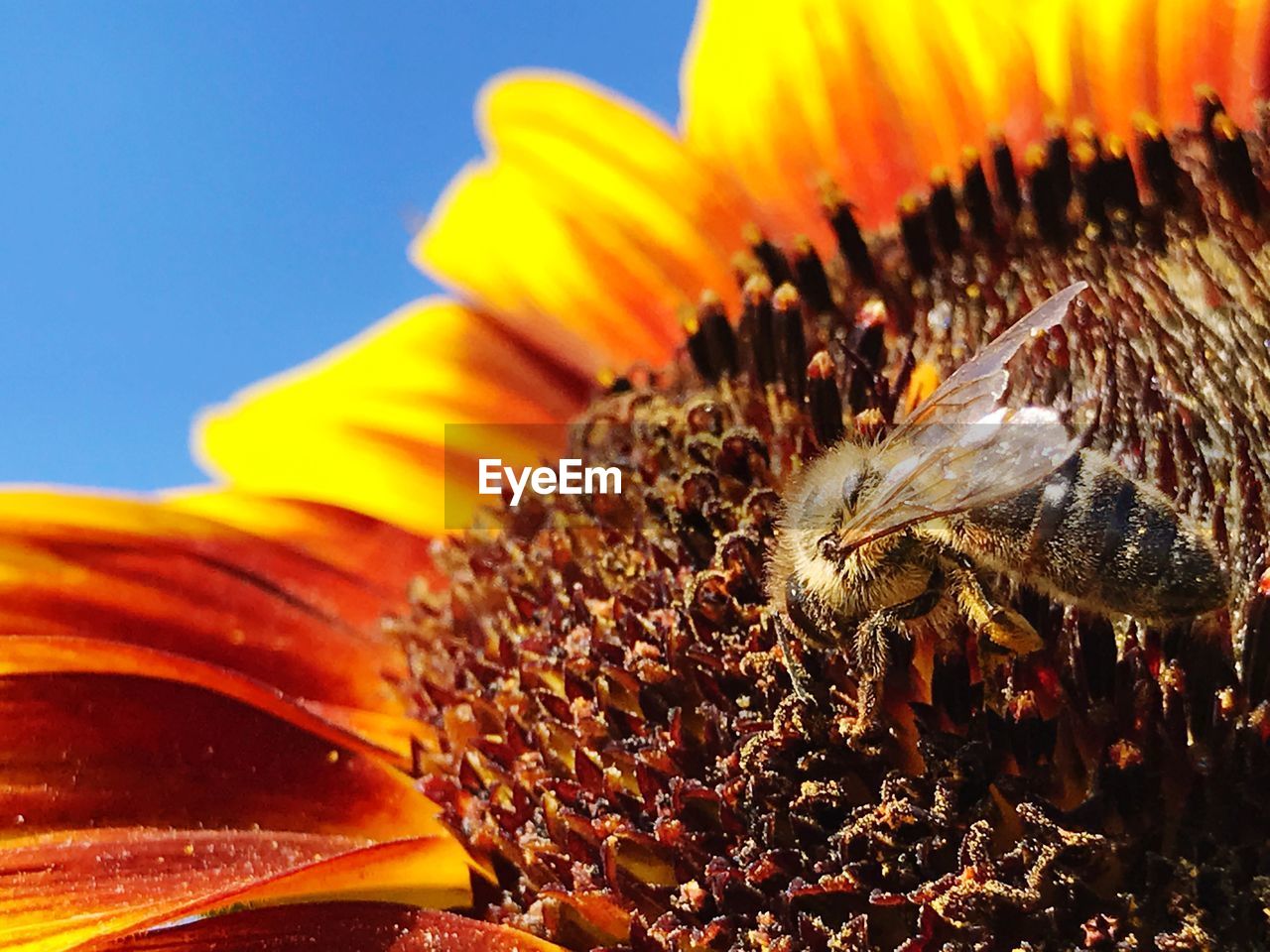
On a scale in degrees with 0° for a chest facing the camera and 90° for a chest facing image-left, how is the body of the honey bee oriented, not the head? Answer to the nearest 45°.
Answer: approximately 90°

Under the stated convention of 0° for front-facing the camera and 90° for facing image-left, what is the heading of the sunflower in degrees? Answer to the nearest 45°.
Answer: approximately 0°
